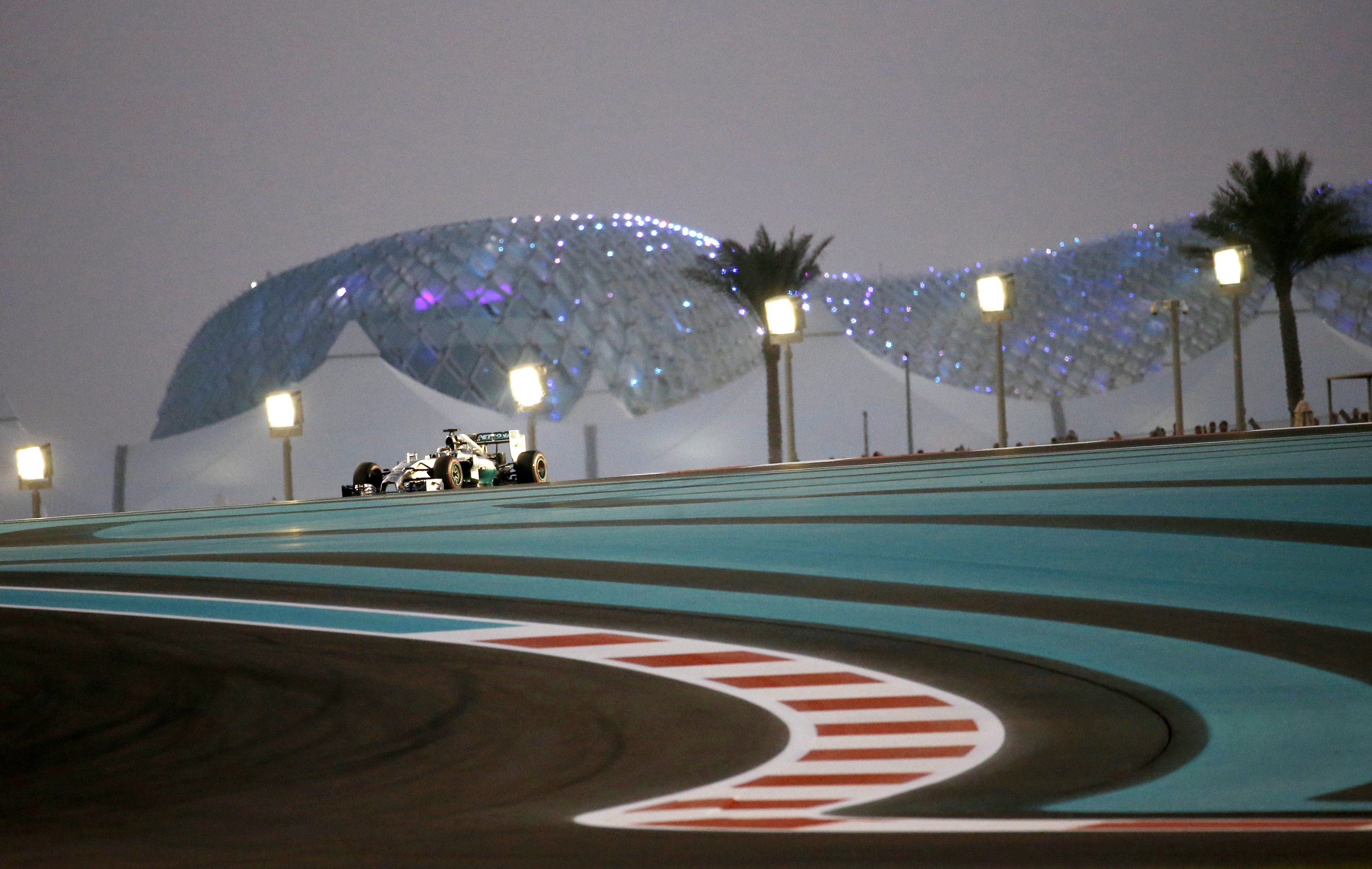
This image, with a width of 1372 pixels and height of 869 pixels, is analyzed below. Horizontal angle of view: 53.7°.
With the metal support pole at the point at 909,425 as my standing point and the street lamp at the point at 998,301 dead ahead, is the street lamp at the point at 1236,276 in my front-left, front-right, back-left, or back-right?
front-left

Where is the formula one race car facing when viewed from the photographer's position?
facing the viewer and to the left of the viewer

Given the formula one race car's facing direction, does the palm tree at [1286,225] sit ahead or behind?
behind

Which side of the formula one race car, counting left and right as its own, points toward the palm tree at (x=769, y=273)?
back

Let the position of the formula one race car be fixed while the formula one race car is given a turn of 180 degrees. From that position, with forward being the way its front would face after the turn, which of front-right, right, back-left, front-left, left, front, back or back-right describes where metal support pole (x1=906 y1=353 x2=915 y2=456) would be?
front

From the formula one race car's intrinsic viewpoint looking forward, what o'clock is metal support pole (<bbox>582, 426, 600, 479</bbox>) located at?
The metal support pole is roughly at 5 o'clock from the formula one race car.

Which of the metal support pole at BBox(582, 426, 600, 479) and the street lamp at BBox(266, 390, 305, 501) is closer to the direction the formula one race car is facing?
the street lamp

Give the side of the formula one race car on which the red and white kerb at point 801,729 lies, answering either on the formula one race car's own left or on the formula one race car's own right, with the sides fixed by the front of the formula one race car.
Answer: on the formula one race car's own left

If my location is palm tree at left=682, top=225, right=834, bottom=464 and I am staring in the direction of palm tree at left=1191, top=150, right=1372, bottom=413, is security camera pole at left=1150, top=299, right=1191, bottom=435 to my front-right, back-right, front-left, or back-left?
front-right

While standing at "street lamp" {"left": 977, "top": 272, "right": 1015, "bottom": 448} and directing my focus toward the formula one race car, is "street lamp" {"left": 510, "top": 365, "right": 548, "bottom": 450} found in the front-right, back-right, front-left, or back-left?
front-right

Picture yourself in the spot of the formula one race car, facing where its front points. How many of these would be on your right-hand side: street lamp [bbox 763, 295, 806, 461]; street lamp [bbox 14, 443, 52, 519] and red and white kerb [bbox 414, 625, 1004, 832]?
1
